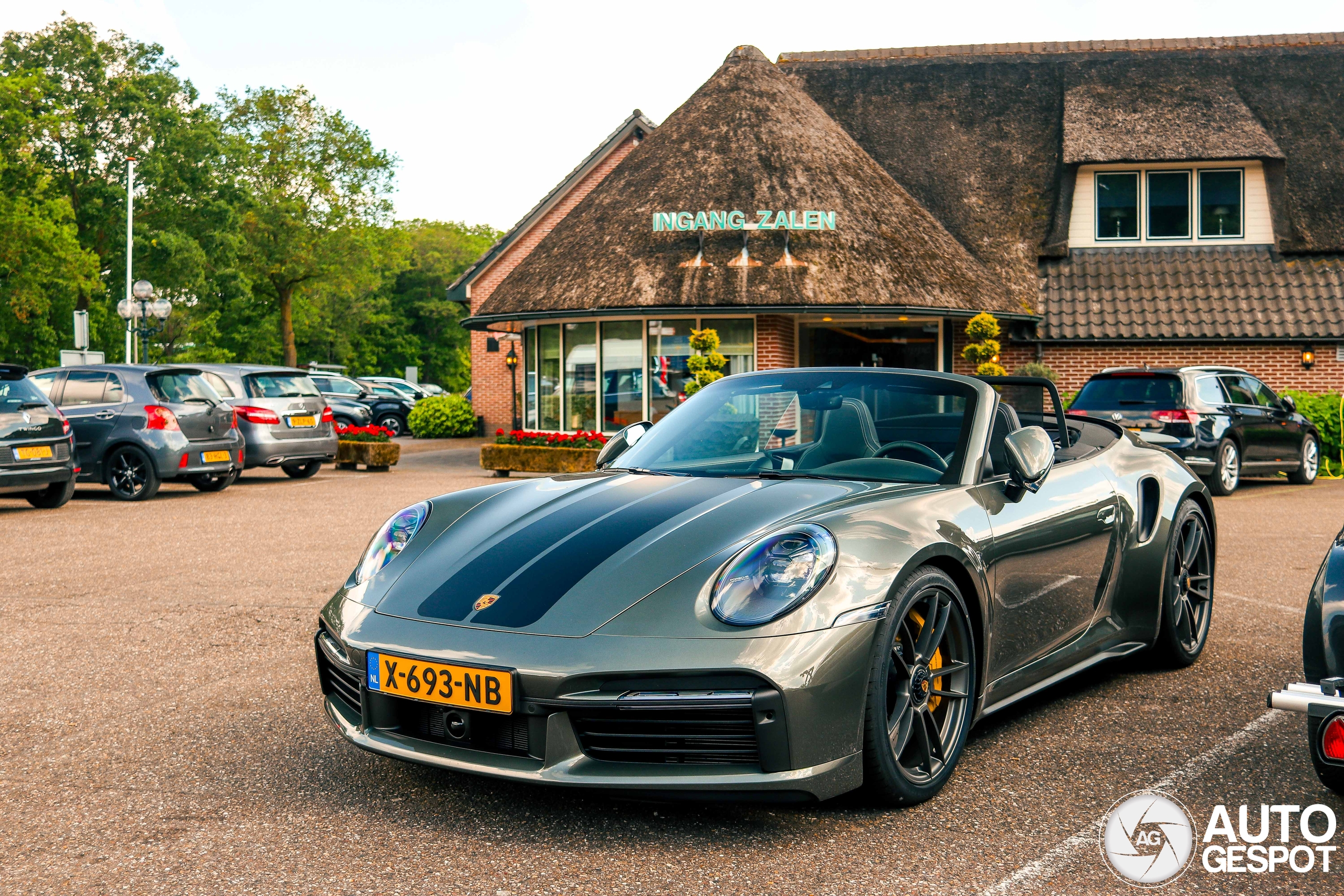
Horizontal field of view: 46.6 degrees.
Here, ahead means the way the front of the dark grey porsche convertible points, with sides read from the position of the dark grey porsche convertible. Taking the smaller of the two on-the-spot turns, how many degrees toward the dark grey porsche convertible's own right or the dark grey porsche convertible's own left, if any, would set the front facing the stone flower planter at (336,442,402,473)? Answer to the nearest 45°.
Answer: approximately 135° to the dark grey porsche convertible's own right

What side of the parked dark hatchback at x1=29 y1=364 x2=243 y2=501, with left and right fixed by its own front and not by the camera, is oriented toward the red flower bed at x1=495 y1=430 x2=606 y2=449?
right

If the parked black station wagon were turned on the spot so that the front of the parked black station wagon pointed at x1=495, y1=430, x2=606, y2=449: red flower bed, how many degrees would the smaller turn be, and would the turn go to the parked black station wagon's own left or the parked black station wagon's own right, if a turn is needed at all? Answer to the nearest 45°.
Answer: approximately 135° to the parked black station wagon's own left

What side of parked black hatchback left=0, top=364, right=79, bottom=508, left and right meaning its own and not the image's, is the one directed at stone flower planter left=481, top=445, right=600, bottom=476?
right

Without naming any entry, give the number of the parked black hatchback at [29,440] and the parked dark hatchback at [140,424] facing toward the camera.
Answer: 0

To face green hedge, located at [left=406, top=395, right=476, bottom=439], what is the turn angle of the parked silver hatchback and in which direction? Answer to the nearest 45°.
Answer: approximately 45° to its right

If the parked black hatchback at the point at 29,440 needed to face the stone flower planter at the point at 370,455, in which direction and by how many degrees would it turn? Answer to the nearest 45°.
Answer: approximately 90° to its right

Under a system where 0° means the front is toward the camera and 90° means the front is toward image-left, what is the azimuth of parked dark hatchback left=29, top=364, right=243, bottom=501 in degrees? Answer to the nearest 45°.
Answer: approximately 135°

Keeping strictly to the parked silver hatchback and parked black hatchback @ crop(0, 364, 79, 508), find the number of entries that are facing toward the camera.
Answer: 0

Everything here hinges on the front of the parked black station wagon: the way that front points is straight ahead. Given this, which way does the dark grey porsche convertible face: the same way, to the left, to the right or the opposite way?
the opposite way
